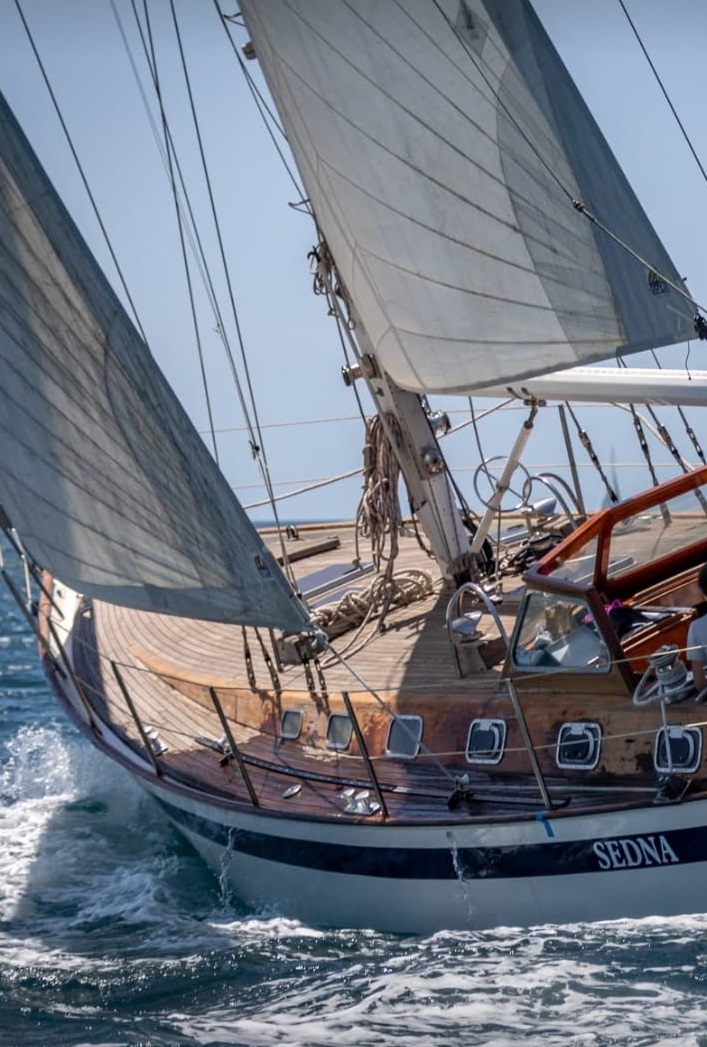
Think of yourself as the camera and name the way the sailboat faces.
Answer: facing away from the viewer and to the left of the viewer
